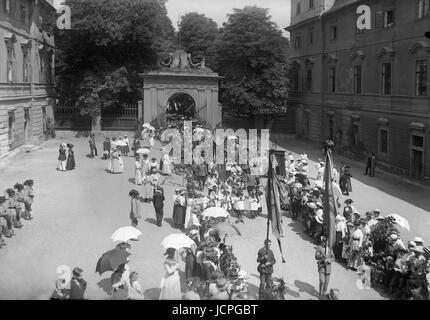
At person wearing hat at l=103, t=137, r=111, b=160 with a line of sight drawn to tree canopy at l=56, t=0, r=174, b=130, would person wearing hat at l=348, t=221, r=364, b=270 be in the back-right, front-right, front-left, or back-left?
back-right

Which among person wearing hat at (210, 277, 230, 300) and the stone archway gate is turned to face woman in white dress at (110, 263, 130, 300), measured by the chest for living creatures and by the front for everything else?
the stone archway gate

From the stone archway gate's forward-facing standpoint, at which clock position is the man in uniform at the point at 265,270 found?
The man in uniform is roughly at 12 o'clock from the stone archway gate.

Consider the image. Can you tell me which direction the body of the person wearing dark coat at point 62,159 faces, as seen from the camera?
to the viewer's right

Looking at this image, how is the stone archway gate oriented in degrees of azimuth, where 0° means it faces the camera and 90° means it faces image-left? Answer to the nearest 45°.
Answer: approximately 0°

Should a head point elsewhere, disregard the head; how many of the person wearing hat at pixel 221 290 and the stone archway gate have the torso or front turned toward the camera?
1

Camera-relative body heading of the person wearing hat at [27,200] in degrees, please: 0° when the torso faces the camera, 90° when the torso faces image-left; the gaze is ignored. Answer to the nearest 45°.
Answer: approximately 270°

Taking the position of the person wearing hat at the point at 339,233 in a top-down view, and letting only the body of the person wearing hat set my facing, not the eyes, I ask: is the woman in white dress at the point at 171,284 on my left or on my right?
on my left

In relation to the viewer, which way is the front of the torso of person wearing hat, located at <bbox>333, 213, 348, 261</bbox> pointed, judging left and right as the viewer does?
facing to the left of the viewer
